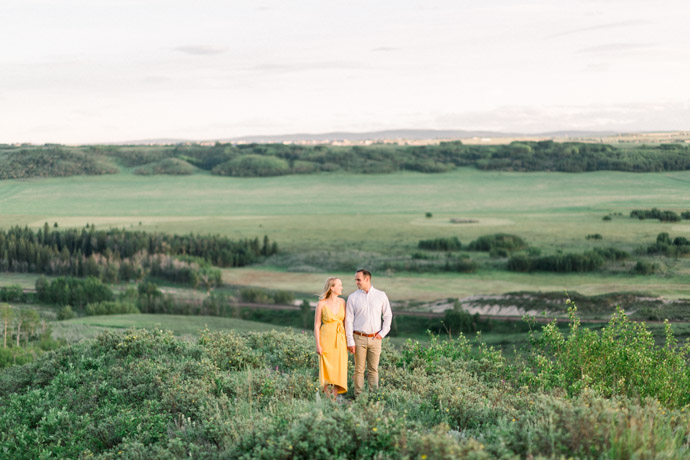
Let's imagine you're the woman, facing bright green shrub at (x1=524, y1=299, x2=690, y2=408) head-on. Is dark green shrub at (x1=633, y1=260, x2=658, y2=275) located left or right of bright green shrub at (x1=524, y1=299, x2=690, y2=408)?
left

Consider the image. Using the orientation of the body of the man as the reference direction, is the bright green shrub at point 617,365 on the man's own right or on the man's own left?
on the man's own left

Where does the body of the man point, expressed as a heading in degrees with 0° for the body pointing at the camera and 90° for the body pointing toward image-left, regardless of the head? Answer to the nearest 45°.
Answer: approximately 0°

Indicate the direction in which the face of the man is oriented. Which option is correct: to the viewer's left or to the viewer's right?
to the viewer's left

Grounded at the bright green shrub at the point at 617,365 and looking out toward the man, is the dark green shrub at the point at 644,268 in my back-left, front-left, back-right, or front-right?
back-right

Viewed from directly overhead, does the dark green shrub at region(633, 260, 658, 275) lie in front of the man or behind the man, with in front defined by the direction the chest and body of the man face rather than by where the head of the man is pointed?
behind
